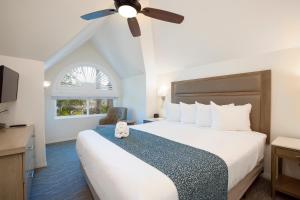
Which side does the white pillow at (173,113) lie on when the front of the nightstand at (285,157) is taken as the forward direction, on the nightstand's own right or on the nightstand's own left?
on the nightstand's own right

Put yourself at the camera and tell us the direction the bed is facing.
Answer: facing the viewer and to the left of the viewer

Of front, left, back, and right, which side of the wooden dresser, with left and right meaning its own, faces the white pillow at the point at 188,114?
front

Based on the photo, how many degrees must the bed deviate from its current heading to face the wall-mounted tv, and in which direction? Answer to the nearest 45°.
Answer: approximately 45° to its right

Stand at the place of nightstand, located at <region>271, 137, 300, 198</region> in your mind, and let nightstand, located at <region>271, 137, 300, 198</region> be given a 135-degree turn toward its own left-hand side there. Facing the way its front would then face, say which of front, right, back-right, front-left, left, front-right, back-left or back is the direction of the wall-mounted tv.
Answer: back-right

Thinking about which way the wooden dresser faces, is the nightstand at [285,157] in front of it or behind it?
in front

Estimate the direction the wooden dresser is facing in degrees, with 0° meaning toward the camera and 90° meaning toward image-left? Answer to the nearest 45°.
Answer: approximately 270°

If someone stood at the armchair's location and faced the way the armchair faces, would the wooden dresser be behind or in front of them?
in front

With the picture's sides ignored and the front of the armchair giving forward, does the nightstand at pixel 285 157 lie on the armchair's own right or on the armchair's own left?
on the armchair's own left

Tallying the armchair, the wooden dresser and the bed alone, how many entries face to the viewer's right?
1

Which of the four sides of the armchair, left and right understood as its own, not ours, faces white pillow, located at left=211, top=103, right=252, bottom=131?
left

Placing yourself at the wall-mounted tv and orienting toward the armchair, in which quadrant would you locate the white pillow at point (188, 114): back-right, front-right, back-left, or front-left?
front-right
